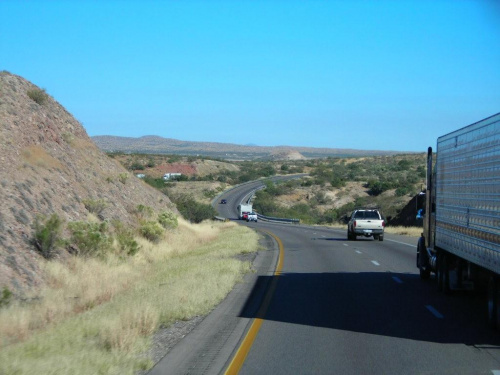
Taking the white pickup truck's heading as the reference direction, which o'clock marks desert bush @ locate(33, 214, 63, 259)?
The desert bush is roughly at 7 o'clock from the white pickup truck.

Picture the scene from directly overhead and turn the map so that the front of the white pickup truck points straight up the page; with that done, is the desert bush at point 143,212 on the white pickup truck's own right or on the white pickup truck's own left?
on the white pickup truck's own left

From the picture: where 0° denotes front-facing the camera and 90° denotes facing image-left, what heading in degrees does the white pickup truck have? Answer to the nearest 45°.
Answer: approximately 180°

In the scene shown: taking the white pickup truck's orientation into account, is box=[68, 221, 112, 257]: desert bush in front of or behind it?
behind

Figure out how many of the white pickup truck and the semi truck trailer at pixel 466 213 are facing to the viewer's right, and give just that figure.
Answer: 0

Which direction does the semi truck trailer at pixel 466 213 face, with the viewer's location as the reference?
facing away from the viewer and to the left of the viewer

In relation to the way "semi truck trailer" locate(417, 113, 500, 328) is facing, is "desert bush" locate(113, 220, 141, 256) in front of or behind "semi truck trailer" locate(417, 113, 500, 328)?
in front

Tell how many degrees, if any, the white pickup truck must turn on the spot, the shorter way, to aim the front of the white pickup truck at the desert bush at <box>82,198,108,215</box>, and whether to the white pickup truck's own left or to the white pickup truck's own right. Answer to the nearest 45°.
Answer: approximately 135° to the white pickup truck's own left

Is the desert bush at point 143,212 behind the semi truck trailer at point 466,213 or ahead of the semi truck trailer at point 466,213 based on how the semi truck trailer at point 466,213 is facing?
ahead
